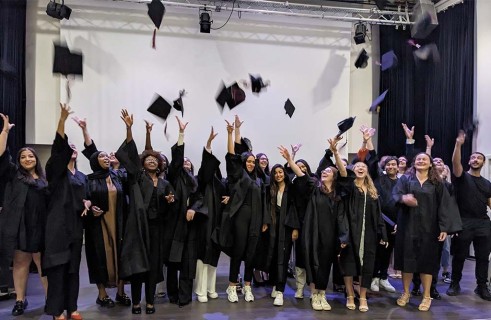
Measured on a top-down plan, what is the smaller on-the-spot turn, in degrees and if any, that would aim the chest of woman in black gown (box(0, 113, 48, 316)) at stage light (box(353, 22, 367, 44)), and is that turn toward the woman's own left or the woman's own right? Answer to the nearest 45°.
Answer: approximately 90° to the woman's own left

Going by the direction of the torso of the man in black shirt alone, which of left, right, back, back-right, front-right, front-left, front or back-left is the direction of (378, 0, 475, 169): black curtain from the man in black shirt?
back

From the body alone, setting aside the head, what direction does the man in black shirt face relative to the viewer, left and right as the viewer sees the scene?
facing the viewer

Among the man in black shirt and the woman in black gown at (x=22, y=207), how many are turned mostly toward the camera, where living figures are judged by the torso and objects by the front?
2

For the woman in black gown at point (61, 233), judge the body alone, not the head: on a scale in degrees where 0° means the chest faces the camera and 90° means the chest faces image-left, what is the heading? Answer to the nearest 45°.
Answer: approximately 315°

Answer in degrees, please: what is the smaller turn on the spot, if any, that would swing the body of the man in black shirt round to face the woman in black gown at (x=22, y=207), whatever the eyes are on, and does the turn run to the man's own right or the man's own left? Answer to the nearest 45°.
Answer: approximately 45° to the man's own right

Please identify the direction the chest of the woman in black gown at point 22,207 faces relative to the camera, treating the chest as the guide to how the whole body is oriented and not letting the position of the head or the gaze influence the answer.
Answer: toward the camera

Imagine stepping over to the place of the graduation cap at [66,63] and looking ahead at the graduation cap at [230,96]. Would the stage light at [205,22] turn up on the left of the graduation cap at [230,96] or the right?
left

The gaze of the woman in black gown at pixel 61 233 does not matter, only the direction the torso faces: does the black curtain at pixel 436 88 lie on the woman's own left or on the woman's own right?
on the woman's own left

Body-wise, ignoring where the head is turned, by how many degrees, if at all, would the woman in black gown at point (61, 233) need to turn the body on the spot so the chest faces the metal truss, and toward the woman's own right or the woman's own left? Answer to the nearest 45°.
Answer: approximately 90° to the woman's own left

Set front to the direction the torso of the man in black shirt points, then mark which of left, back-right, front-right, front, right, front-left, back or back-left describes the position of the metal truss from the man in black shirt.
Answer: back-right

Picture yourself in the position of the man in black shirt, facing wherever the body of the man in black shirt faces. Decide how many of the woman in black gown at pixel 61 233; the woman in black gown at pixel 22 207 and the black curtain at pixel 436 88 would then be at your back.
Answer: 1

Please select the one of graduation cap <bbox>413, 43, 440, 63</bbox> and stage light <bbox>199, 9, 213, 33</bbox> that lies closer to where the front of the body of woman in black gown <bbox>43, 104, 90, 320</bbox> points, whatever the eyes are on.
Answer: the graduation cap
